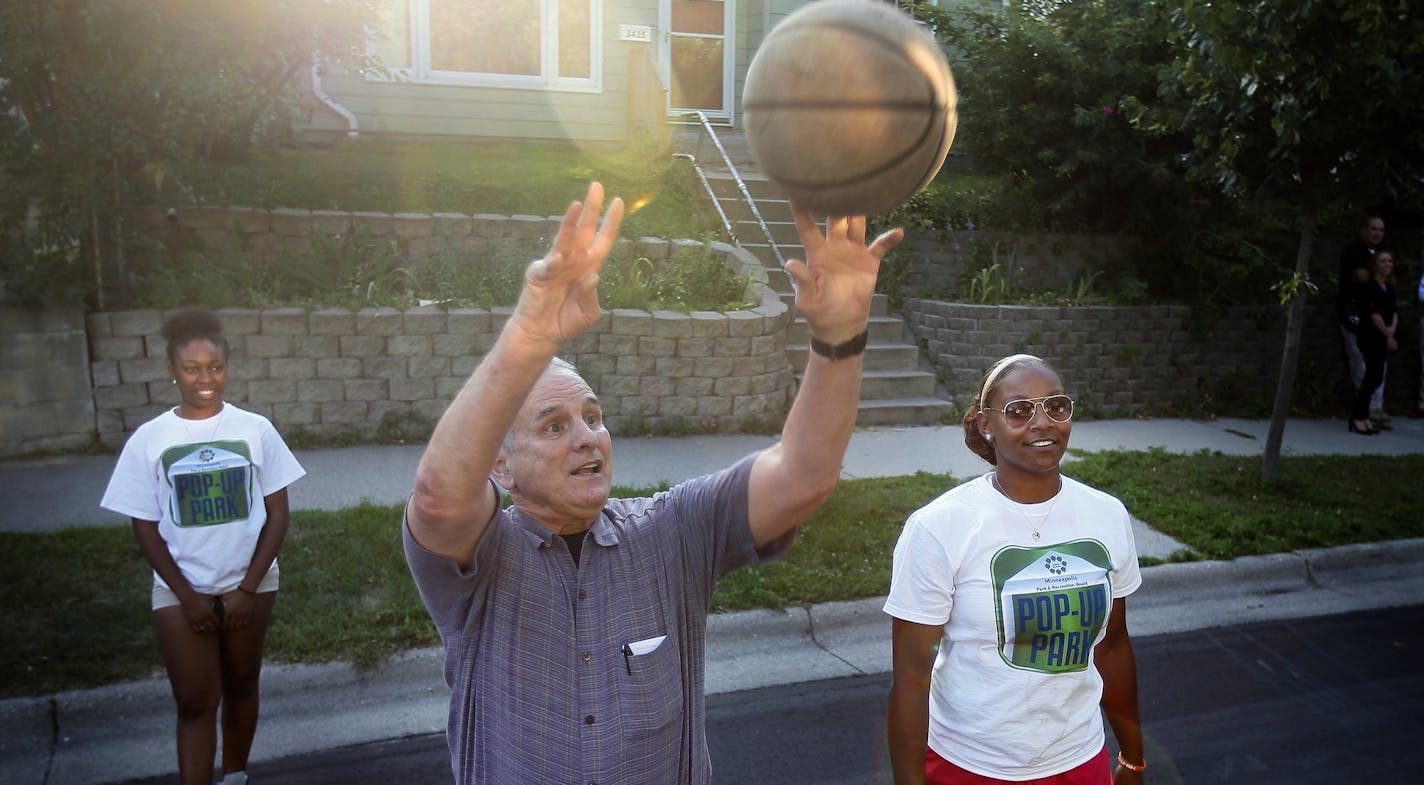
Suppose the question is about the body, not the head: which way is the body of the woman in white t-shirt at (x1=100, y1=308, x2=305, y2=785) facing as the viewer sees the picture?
toward the camera

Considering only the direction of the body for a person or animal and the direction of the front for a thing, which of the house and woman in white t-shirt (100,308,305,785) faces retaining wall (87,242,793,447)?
the house

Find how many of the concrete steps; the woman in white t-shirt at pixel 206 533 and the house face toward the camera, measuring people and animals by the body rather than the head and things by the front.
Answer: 3

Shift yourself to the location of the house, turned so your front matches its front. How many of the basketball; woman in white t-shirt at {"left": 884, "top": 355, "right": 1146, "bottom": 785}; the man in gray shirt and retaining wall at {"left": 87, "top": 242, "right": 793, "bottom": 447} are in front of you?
4

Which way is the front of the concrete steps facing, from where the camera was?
facing the viewer

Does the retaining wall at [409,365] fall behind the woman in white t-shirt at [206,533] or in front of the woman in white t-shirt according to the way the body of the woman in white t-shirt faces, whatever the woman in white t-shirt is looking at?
behind

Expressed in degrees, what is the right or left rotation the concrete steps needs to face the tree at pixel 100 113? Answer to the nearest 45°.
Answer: approximately 45° to its right

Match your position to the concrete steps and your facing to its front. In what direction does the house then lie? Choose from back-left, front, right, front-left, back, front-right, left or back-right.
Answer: back-right

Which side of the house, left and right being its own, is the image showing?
front

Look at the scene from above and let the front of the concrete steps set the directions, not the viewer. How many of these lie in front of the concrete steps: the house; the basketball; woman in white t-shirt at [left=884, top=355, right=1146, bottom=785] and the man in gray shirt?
3

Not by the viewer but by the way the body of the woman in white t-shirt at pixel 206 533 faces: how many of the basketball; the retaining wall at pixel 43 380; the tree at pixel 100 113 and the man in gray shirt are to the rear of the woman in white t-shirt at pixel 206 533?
2

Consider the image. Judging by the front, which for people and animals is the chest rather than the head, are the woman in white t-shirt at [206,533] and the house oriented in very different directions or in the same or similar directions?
same or similar directions

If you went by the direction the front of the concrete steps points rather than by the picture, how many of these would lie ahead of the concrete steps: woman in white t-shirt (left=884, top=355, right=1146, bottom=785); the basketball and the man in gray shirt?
3

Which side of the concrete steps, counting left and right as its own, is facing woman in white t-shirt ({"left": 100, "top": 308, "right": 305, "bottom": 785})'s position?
front
